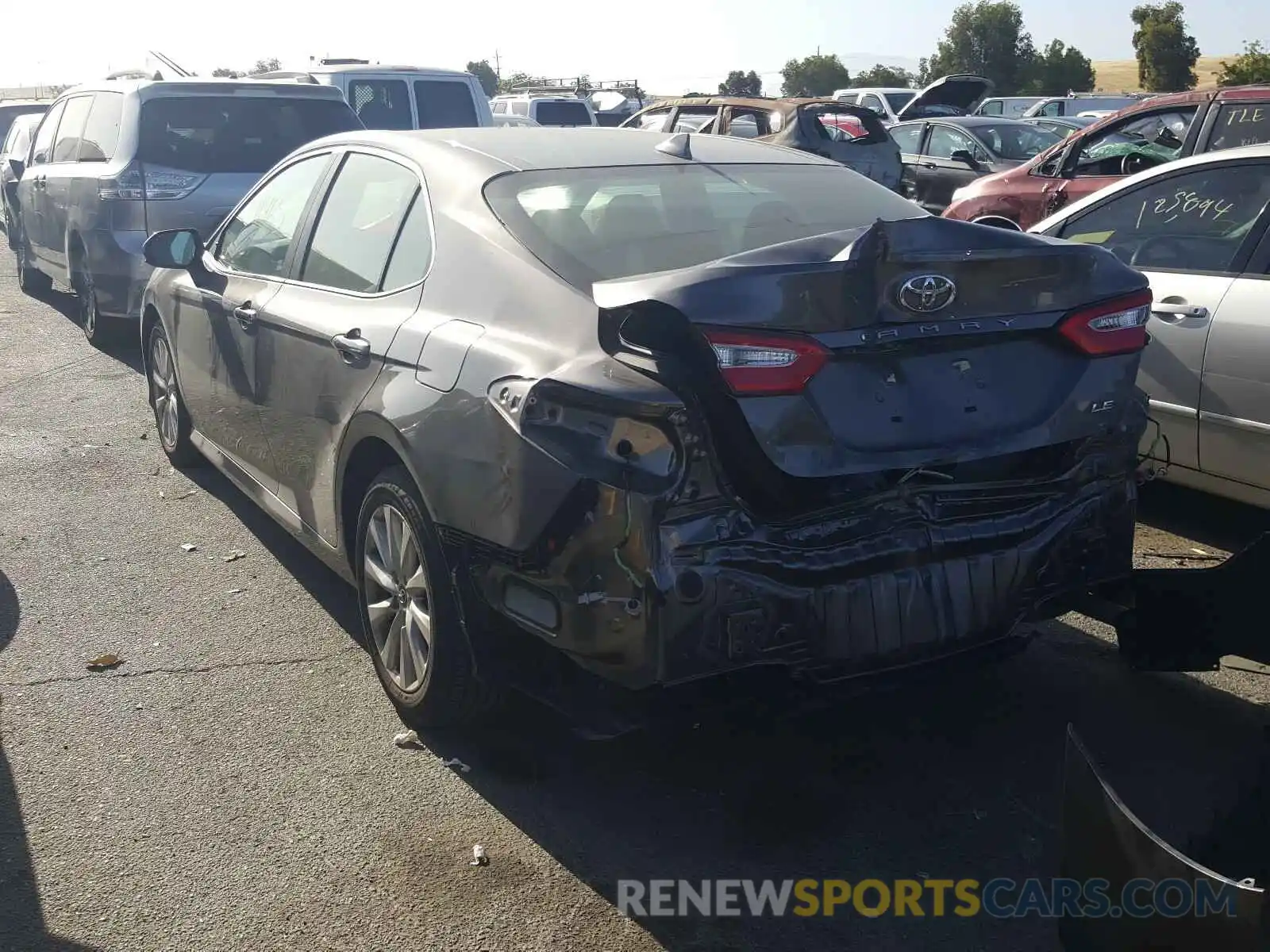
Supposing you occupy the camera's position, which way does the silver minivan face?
facing away from the viewer and to the left of the viewer

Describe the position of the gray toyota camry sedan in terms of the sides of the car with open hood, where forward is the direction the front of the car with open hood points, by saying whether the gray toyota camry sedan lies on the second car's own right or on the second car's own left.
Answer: on the second car's own right

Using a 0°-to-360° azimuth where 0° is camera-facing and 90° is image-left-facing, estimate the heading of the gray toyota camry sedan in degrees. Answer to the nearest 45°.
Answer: approximately 135°

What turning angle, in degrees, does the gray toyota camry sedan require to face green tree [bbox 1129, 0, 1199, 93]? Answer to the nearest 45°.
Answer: approximately 45° to its right

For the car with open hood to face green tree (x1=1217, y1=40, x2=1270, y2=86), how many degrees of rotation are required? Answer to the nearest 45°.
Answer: approximately 90° to its left

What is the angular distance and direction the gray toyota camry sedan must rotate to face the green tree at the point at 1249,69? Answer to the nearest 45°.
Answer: approximately 90° to its right

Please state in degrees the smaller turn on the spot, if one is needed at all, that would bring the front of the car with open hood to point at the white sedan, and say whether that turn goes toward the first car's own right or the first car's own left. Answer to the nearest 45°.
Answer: approximately 45° to the first car's own right

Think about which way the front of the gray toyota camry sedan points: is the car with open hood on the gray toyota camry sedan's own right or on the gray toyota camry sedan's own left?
on the gray toyota camry sedan's own right

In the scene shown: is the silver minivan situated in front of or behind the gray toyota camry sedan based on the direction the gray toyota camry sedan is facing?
in front

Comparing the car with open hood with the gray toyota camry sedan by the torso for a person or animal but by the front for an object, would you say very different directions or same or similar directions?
very different directions

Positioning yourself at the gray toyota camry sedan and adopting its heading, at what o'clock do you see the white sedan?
The white sedan is roughly at 3 o'clock from the gray toyota camry sedan.

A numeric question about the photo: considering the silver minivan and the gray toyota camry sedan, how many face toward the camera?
0

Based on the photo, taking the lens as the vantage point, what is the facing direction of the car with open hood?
facing the viewer and to the right of the viewer
